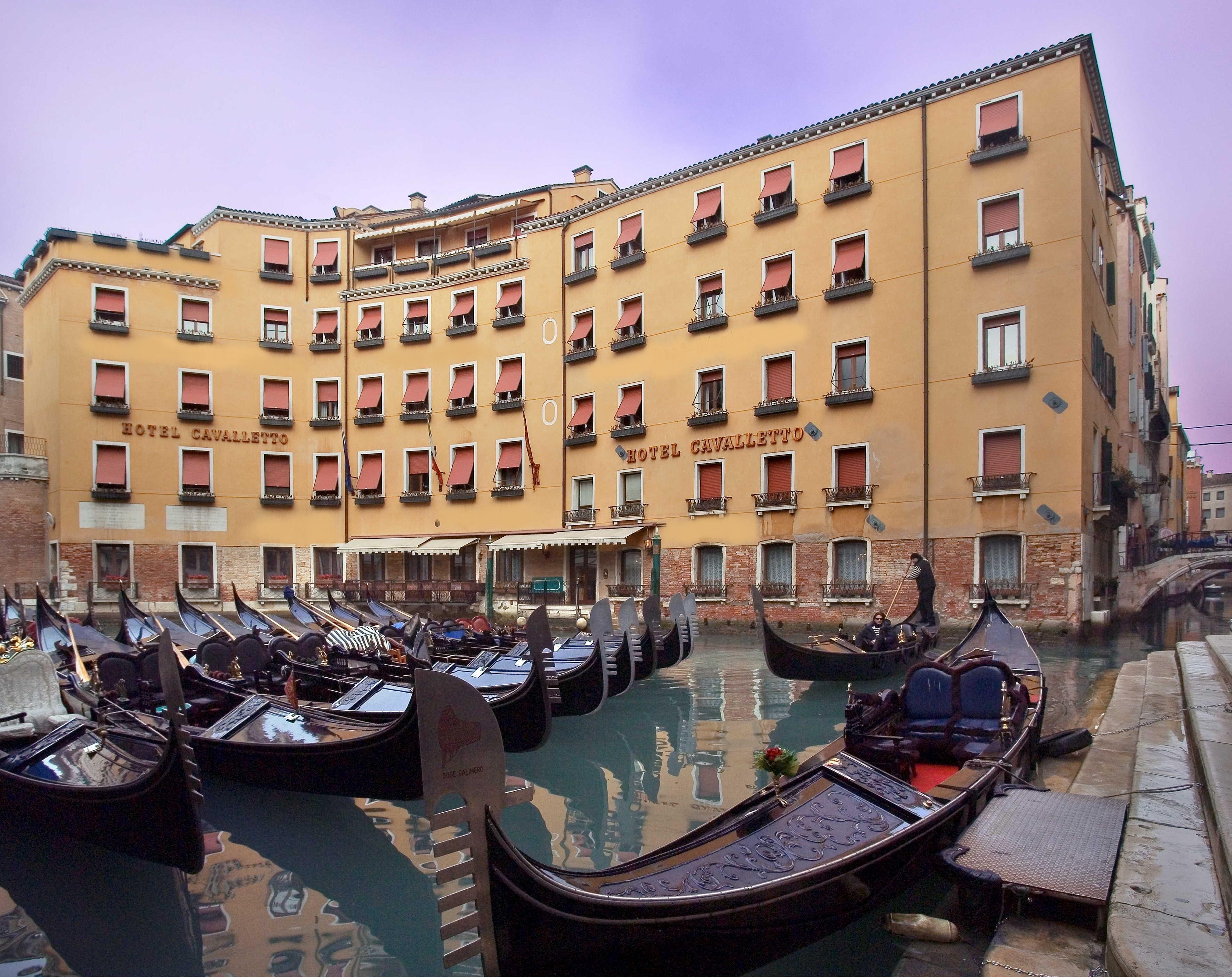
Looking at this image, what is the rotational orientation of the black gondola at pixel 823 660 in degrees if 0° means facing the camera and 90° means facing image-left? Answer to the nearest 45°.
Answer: approximately 45°

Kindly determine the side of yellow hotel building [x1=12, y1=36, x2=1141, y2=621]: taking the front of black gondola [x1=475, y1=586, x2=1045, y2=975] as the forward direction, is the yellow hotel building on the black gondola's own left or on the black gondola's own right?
on the black gondola's own right

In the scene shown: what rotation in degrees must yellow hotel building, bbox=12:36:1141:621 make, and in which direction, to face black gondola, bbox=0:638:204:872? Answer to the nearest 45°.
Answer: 0° — it already faces it

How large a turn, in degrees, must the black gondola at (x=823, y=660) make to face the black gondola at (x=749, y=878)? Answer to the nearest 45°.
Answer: approximately 45° to its left

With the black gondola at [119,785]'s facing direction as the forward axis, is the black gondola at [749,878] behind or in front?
in front

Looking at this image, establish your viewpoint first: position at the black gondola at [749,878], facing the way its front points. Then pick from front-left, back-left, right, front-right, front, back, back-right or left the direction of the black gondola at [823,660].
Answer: back-right

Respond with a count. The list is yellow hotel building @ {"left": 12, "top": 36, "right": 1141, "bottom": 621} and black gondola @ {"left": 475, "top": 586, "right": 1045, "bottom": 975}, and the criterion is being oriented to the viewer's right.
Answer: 0

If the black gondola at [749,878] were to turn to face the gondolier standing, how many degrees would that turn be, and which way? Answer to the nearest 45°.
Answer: approximately 135° to its right

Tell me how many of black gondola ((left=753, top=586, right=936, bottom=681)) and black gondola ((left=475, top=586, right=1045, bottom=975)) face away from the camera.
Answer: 0

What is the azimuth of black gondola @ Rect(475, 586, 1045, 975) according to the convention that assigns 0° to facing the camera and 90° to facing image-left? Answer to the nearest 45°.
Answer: approximately 45°

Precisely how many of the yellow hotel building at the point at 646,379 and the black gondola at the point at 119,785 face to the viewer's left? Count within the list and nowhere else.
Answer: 0

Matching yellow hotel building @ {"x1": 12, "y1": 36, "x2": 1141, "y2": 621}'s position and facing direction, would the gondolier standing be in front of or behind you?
in front
